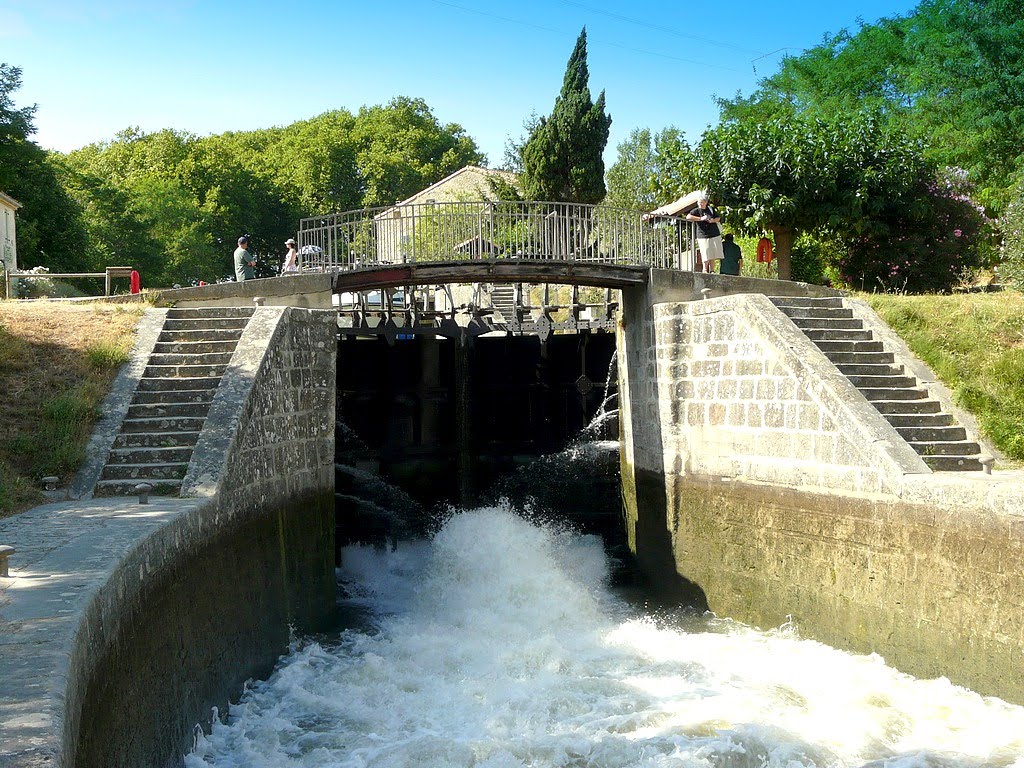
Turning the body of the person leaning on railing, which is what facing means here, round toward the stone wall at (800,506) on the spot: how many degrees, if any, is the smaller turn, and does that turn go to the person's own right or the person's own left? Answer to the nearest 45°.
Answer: approximately 45° to the person's own left

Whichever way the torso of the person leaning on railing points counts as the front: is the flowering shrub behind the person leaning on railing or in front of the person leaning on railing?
behind

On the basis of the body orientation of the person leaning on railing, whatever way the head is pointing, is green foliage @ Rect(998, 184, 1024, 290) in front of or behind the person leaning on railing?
behind

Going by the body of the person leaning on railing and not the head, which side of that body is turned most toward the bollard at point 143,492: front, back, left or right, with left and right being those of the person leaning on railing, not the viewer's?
front

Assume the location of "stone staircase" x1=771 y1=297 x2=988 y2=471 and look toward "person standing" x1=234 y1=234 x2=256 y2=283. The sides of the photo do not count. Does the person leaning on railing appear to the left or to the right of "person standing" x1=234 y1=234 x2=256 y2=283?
right

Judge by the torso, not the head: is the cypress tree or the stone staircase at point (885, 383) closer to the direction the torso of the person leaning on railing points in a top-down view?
the stone staircase

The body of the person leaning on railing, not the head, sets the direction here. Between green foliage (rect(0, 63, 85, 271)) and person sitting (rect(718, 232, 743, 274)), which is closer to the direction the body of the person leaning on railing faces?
the green foliage

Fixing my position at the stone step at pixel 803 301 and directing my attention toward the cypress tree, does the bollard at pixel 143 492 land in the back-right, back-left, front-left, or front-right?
back-left

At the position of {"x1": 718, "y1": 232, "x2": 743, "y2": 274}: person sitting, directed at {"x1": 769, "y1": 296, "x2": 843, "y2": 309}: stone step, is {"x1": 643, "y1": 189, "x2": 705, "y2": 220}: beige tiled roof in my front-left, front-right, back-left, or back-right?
back-right

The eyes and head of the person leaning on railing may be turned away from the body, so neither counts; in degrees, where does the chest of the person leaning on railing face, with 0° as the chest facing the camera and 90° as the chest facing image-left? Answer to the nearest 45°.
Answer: approximately 45°

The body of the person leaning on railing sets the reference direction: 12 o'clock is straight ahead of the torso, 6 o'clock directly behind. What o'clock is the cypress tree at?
The cypress tree is roughly at 4 o'clock from the person leaning on railing.

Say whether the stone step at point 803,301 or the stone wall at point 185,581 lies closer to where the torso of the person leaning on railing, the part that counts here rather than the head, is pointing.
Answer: the stone wall
